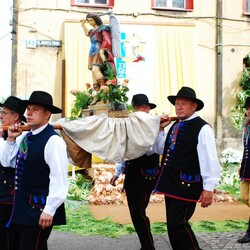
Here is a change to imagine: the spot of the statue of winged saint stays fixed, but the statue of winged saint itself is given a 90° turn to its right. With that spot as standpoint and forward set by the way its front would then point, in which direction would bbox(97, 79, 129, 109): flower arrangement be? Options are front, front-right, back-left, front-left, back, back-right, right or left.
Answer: back-left

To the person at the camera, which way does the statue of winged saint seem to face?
facing the viewer and to the left of the viewer
